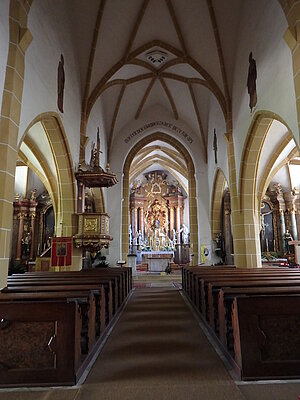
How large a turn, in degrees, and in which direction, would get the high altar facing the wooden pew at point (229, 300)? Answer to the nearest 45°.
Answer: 0° — it already faces it

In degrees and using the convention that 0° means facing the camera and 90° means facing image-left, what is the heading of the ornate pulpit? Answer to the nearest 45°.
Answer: approximately 315°

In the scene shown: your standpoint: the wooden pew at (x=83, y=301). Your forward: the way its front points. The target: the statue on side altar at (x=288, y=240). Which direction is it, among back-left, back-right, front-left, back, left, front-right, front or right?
front-right

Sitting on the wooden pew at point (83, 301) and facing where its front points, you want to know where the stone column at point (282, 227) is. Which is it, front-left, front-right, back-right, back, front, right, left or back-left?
front-right

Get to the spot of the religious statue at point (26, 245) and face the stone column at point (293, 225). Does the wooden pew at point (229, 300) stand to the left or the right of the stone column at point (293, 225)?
right

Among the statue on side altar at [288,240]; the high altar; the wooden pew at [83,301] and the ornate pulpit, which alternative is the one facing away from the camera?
the wooden pew

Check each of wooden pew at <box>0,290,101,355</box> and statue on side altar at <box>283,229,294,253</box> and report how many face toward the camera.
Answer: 1

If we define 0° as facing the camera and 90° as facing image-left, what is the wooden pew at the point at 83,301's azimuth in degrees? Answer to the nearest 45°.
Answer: approximately 180°

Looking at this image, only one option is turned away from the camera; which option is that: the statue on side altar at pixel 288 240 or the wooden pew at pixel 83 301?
the wooden pew

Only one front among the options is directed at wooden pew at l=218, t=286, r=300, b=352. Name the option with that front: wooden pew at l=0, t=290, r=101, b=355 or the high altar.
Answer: the high altar

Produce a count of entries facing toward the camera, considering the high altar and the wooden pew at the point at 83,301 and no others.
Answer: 1
